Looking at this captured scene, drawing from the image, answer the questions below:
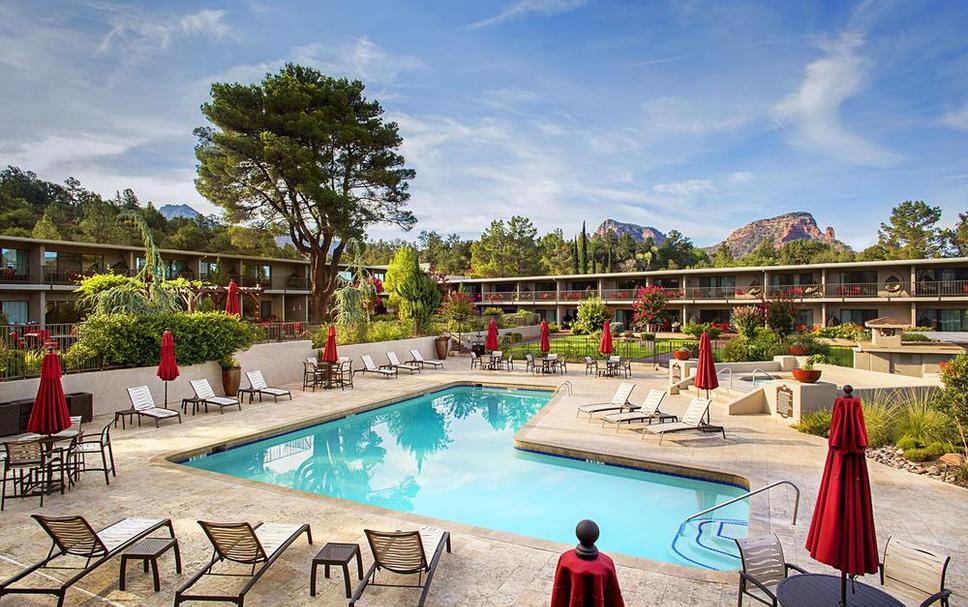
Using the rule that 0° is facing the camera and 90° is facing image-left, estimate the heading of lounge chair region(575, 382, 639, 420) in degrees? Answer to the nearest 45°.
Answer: approximately 45°

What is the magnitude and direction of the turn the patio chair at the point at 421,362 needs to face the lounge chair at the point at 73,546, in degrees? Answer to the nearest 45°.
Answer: approximately 45° to its right

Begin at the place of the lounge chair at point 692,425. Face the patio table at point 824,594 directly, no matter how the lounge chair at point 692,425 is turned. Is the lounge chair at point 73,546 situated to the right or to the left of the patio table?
right

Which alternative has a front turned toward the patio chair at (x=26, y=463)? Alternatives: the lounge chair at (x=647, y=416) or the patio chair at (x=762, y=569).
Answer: the lounge chair

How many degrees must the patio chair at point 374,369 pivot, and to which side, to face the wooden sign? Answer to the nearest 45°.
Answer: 0° — it already faces it

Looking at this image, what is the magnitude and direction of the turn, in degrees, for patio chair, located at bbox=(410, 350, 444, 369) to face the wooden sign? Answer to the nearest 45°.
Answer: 0° — it already faces it

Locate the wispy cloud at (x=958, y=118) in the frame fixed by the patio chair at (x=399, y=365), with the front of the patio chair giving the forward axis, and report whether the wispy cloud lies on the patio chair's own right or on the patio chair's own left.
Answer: on the patio chair's own left

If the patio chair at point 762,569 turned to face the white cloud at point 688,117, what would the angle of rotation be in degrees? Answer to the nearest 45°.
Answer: approximately 135° to its left
